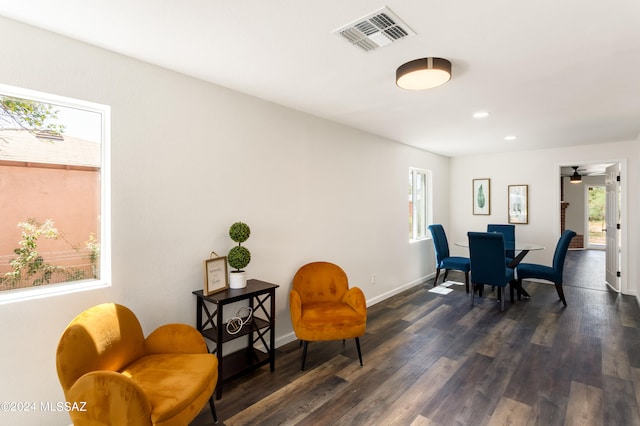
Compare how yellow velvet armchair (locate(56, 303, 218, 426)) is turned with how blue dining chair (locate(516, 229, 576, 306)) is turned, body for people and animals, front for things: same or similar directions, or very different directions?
very different directions

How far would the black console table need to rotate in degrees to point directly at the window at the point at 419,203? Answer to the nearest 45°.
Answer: approximately 90° to its left

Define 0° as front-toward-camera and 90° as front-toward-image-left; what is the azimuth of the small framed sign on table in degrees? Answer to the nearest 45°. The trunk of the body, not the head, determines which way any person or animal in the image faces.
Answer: approximately 315°

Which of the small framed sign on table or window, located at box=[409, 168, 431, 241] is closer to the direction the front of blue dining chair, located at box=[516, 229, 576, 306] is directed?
the window

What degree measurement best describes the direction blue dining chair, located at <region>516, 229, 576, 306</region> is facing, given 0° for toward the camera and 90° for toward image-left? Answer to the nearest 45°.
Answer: approximately 90°

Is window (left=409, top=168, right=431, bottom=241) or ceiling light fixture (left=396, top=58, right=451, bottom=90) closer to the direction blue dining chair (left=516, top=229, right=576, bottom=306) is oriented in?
the window

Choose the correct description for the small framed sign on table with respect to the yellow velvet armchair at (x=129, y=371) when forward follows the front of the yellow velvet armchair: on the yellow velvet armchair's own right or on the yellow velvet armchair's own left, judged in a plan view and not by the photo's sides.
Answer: on the yellow velvet armchair's own left

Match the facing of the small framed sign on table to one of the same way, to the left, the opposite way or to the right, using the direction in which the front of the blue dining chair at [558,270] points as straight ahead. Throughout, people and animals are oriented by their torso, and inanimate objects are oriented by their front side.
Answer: the opposite way

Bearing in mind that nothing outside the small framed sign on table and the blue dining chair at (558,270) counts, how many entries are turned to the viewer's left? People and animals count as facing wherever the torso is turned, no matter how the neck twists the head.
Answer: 1
